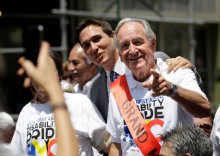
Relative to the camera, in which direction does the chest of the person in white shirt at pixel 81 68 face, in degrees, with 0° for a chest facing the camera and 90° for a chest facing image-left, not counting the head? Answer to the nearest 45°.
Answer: approximately 45°

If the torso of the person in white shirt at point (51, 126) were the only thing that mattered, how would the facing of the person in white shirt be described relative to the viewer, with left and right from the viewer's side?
facing the viewer and to the left of the viewer
